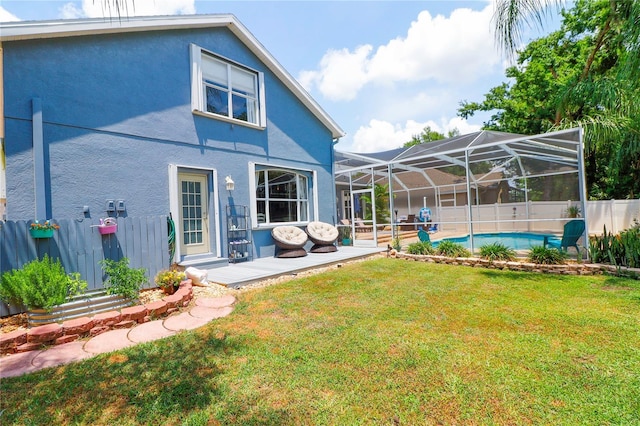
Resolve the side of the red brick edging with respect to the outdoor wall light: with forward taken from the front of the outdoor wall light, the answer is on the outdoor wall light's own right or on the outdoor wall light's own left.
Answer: on the outdoor wall light's own right

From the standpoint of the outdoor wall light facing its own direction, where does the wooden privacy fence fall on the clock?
The wooden privacy fence is roughly at 3 o'clock from the outdoor wall light.

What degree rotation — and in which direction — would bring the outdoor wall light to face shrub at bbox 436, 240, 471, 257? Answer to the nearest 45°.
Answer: approximately 45° to its left

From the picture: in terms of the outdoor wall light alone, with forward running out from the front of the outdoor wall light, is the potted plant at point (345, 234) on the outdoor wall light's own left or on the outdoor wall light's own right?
on the outdoor wall light's own left

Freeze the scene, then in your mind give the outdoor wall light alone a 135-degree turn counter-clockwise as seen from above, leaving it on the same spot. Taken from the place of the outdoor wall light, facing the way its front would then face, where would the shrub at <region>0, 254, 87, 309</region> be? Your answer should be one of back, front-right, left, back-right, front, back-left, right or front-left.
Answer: back-left

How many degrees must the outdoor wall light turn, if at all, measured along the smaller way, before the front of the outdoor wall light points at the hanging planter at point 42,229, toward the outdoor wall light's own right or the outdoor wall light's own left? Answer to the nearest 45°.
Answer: approximately 90° to the outdoor wall light's own right

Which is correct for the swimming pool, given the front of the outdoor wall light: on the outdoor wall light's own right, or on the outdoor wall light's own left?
on the outdoor wall light's own left

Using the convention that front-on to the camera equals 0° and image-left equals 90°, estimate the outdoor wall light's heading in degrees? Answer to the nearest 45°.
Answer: approximately 315°

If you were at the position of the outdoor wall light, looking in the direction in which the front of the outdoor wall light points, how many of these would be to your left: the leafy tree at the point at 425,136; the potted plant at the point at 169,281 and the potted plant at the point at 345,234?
2
